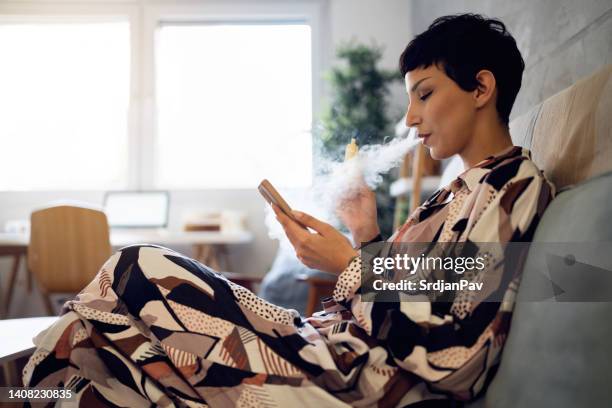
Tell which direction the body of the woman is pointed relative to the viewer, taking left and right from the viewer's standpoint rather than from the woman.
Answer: facing to the left of the viewer

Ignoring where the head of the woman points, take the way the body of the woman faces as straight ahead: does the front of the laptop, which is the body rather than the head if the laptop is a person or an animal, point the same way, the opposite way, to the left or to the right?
to the left

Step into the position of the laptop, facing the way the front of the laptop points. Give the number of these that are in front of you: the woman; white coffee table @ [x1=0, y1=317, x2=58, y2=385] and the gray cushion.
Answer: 3

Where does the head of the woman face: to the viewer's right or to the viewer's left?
to the viewer's left

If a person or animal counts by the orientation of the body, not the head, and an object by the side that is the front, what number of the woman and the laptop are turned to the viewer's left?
1

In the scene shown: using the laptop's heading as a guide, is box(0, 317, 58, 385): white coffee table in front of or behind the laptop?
in front

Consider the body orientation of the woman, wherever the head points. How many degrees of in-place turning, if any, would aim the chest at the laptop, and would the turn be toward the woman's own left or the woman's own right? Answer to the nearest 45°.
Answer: approximately 90° to the woman's own right

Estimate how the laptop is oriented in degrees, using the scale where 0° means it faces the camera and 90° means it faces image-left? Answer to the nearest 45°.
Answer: approximately 0°

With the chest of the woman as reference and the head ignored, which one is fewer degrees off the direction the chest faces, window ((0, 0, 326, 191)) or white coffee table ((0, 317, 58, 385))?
the white coffee table

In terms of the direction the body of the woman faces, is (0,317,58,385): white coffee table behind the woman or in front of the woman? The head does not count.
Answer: in front
